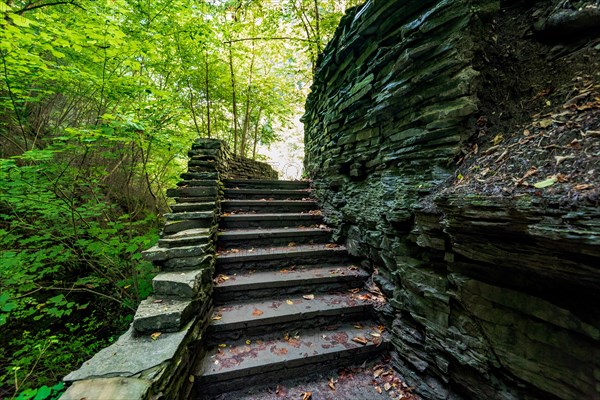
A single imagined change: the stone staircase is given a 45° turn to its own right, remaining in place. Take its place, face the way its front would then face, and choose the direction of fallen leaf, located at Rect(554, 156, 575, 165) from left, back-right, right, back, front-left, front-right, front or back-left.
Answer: left

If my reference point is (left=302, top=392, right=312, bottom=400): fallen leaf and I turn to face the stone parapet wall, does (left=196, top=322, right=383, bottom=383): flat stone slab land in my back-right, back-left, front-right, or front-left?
front-right

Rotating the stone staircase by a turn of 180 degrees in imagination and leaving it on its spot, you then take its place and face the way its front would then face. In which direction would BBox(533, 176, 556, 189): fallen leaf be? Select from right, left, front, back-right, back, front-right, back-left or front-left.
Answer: back-right

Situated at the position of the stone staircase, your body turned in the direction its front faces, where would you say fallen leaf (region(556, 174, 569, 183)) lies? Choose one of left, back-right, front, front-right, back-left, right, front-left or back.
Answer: front-left

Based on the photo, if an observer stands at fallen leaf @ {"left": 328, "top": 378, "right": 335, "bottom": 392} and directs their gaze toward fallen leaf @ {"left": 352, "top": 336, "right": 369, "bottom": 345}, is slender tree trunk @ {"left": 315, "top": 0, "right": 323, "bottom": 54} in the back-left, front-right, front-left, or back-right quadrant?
front-left

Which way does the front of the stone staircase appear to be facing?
toward the camera
